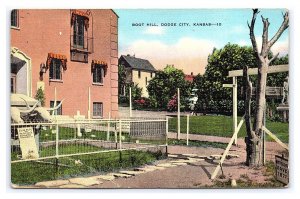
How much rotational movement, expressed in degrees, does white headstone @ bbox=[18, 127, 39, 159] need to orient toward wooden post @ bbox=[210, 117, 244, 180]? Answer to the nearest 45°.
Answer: approximately 90° to its left

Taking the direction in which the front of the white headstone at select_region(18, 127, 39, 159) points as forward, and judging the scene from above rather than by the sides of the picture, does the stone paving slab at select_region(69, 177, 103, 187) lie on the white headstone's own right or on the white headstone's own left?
on the white headstone's own left

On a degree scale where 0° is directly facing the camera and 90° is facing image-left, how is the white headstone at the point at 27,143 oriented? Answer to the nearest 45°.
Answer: approximately 0°

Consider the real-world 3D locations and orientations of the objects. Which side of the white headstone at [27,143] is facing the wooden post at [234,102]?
left

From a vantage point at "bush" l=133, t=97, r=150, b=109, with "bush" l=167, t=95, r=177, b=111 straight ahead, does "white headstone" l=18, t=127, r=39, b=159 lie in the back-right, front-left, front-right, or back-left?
back-right
